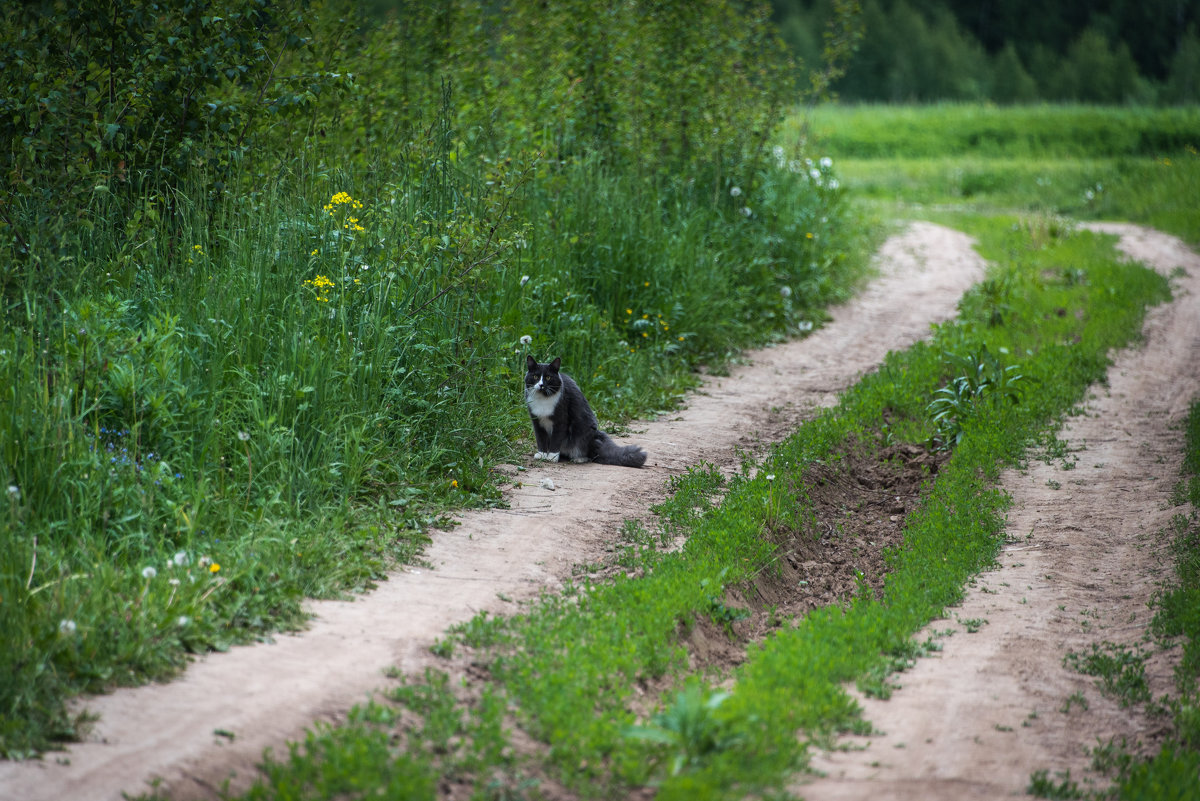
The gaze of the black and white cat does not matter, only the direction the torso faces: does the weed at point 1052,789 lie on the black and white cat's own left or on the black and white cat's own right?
on the black and white cat's own left

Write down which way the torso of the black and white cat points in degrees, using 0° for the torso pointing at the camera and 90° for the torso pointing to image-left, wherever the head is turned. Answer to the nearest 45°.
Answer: approximately 45°

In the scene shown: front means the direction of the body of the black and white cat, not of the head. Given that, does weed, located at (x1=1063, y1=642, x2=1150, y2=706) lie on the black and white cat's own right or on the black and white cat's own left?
on the black and white cat's own left

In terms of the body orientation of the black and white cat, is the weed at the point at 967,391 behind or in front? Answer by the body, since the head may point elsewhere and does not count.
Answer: behind
